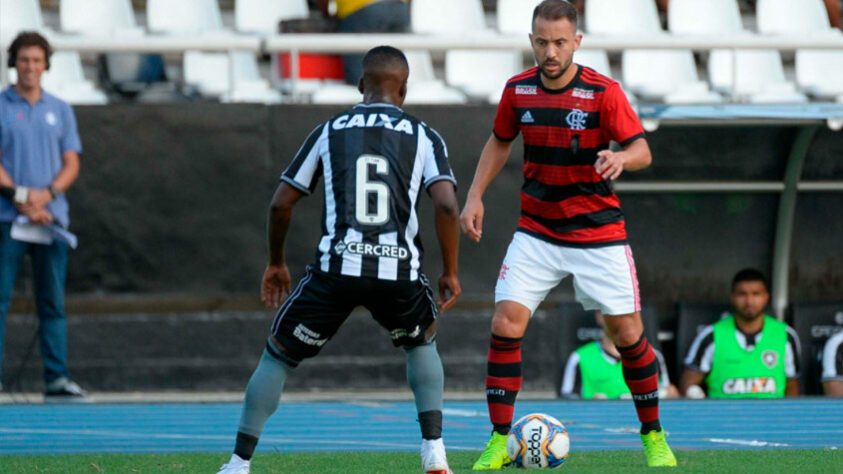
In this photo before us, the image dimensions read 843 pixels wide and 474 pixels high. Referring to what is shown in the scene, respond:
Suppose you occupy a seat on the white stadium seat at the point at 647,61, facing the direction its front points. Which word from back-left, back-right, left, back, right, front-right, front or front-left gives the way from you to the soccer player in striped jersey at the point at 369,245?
front-right

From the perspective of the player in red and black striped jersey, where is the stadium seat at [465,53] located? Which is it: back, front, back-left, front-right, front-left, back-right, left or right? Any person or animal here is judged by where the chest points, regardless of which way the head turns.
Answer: back

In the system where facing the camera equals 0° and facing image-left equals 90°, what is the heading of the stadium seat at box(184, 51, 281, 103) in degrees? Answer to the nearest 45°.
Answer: approximately 315°

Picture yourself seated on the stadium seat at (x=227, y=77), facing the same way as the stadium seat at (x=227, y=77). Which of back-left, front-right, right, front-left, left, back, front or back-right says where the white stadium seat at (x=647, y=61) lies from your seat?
front-left

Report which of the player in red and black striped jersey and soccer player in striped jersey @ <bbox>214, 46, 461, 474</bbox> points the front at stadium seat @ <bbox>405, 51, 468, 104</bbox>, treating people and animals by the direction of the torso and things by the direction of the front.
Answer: the soccer player in striped jersey

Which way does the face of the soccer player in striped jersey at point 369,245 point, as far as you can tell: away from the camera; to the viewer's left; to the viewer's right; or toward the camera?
away from the camera

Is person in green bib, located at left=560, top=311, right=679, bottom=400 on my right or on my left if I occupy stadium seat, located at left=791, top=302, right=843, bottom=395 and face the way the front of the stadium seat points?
on my right

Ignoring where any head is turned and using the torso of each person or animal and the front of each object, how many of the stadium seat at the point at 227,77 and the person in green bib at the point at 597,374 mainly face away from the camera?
0

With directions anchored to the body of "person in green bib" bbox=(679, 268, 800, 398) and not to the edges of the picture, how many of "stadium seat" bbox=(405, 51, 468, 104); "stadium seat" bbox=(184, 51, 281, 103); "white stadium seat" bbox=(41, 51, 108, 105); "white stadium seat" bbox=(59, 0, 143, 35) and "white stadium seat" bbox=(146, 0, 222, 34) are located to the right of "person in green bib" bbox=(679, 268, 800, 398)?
5

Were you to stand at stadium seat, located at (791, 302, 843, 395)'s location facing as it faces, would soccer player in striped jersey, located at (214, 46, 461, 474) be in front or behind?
in front

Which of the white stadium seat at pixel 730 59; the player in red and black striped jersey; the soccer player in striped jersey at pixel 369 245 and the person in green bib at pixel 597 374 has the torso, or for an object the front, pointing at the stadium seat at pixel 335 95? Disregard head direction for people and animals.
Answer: the soccer player in striped jersey
